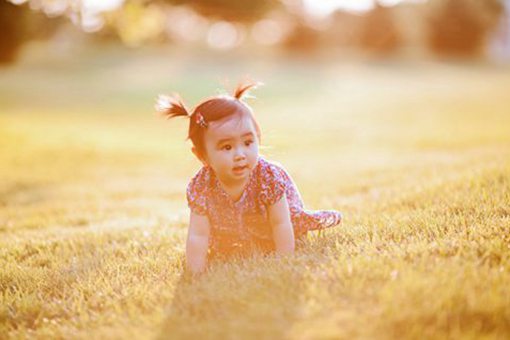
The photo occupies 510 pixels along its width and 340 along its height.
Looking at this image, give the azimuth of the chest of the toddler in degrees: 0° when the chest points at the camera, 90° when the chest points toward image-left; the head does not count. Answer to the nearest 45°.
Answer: approximately 0°
